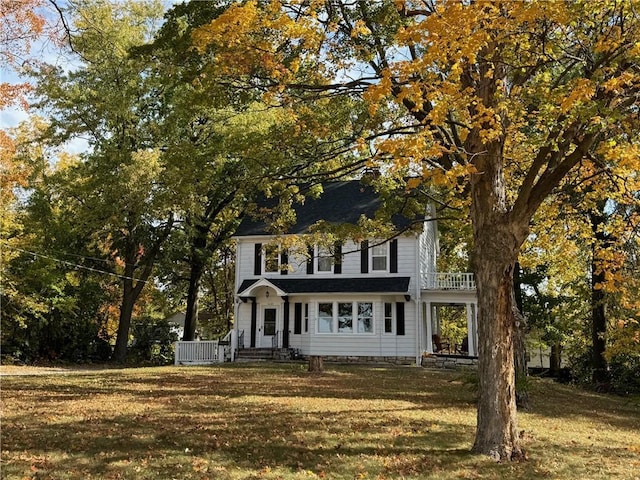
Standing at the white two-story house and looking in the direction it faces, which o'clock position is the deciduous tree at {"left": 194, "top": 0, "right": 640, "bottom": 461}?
The deciduous tree is roughly at 12 o'clock from the white two-story house.

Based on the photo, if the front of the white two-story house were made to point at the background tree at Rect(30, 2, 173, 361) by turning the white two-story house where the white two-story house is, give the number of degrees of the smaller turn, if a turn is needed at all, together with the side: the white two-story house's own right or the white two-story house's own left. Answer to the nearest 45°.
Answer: approximately 90° to the white two-story house's own right

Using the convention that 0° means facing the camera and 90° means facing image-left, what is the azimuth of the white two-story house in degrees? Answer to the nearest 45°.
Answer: approximately 0°

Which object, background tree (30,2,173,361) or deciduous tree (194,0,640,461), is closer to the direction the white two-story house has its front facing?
the deciduous tree
